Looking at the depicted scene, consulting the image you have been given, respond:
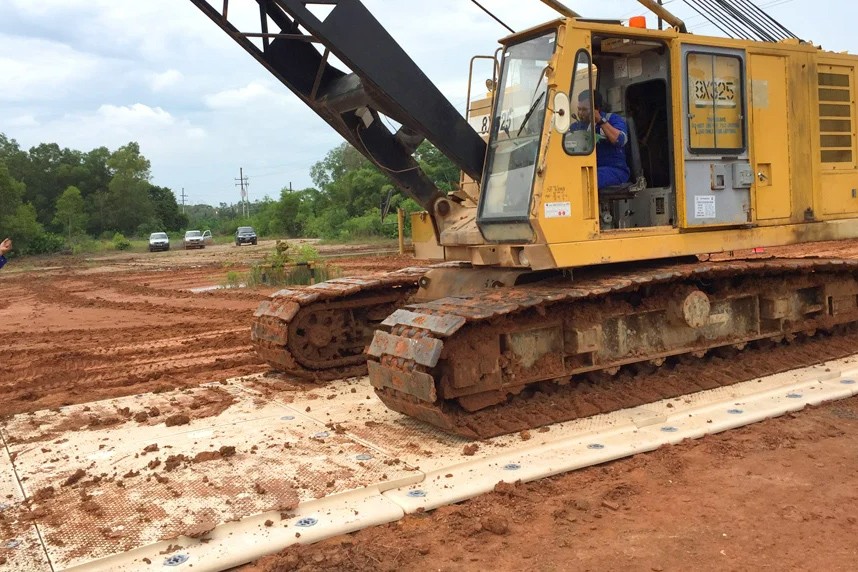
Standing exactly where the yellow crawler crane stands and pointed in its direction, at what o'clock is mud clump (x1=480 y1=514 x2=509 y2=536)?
The mud clump is roughly at 11 o'clock from the yellow crawler crane.

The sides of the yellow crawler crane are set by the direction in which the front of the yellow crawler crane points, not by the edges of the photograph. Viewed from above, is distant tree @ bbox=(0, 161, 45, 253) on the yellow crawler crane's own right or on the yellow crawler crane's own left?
on the yellow crawler crane's own right

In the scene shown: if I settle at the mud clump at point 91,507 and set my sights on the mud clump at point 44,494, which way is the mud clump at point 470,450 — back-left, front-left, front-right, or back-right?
back-right

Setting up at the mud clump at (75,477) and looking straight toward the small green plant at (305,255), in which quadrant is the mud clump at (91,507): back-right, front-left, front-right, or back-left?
back-right

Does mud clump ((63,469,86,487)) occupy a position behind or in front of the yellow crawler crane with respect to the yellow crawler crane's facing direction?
in front

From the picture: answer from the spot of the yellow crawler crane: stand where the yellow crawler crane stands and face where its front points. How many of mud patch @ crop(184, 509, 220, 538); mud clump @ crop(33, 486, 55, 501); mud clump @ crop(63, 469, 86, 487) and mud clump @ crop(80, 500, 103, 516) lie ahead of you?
4

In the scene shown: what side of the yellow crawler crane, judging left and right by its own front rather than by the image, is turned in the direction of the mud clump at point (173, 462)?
front

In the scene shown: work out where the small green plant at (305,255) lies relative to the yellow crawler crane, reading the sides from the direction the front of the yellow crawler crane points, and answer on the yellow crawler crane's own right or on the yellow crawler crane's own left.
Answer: on the yellow crawler crane's own right

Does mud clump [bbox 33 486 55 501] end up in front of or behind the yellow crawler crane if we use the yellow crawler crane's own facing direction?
in front

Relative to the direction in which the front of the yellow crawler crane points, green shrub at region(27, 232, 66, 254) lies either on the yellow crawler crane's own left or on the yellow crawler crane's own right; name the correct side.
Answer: on the yellow crawler crane's own right

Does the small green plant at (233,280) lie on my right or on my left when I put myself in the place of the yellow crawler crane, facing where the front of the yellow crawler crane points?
on my right

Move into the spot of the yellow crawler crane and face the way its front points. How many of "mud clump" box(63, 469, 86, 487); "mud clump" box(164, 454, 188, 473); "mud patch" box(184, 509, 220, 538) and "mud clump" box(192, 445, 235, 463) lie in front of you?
4

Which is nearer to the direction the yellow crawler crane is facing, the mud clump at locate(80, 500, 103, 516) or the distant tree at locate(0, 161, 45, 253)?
the mud clump

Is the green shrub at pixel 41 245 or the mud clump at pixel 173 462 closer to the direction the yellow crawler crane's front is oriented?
the mud clump

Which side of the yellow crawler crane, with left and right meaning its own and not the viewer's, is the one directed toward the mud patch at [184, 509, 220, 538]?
front

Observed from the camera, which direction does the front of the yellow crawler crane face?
facing the viewer and to the left of the viewer
